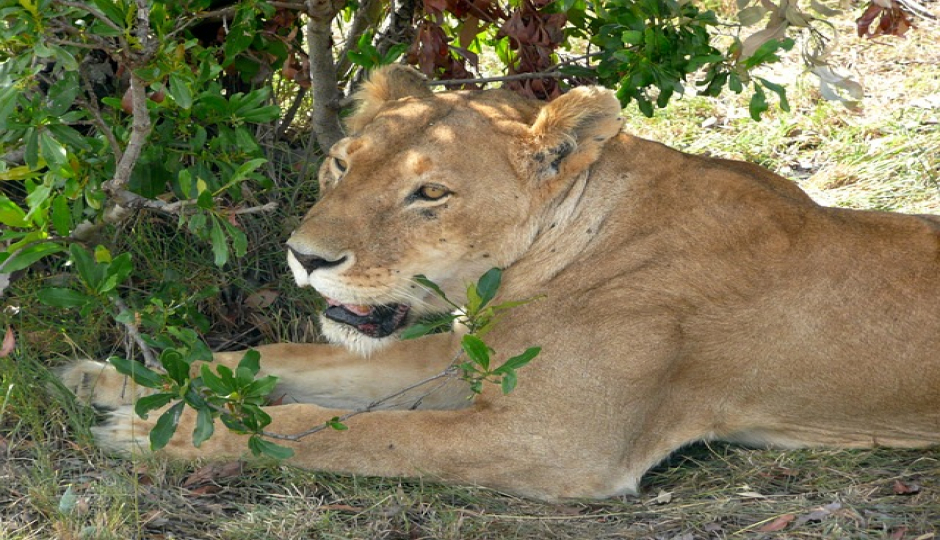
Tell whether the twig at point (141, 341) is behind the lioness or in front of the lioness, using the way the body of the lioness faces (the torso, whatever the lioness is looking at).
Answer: in front

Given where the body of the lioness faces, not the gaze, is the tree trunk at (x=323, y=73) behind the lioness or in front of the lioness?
in front

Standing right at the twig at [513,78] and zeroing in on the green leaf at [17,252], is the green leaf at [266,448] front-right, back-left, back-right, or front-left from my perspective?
front-left

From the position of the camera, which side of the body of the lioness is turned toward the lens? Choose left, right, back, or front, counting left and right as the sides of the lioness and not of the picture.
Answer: left

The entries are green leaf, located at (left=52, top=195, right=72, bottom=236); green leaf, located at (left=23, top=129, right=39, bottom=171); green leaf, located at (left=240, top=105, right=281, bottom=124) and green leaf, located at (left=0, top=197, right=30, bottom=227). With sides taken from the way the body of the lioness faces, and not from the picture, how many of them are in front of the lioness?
4

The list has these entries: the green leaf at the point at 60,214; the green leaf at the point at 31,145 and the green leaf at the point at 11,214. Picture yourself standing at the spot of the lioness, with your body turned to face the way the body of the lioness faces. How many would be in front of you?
3

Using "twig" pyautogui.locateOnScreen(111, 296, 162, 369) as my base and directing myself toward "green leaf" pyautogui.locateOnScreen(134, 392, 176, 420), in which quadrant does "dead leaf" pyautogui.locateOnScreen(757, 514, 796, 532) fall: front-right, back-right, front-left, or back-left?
front-left

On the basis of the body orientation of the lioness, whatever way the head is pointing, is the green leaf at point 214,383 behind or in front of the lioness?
in front

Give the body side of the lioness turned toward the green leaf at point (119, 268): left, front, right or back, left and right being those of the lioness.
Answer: front
